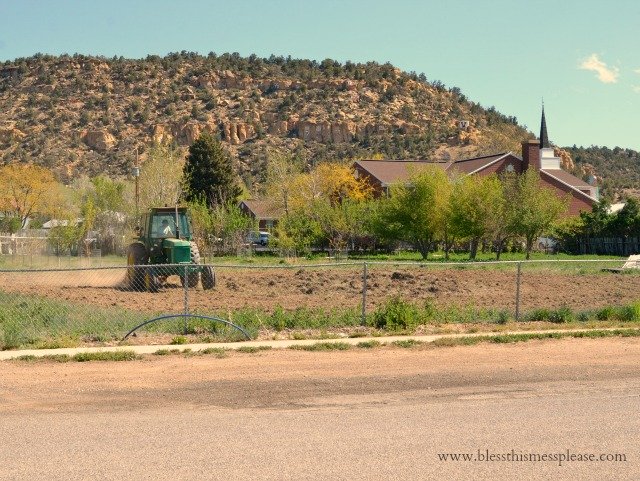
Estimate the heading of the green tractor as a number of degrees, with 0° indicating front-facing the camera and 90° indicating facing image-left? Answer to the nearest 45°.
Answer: approximately 315°

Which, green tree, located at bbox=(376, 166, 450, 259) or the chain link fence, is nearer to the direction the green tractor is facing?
the chain link fence

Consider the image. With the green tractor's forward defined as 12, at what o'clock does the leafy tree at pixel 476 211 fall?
The leafy tree is roughly at 9 o'clock from the green tractor.

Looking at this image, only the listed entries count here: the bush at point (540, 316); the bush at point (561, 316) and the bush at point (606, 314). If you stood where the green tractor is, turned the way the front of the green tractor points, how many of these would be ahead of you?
3

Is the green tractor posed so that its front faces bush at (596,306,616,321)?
yes

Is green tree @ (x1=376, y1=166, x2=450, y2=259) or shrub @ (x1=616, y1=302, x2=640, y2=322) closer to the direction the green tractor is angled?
the shrub

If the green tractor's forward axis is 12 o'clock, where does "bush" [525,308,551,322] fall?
The bush is roughly at 12 o'clock from the green tractor.

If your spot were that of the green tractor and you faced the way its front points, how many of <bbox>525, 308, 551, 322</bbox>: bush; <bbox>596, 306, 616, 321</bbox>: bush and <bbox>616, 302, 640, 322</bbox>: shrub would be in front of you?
3

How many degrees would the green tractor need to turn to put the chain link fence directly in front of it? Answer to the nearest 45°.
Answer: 0° — it already faces it
